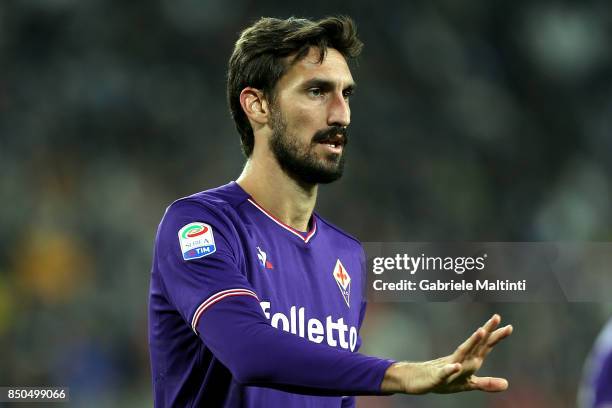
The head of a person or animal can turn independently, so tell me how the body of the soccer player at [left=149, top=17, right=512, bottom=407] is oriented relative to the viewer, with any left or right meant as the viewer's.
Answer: facing the viewer and to the right of the viewer
